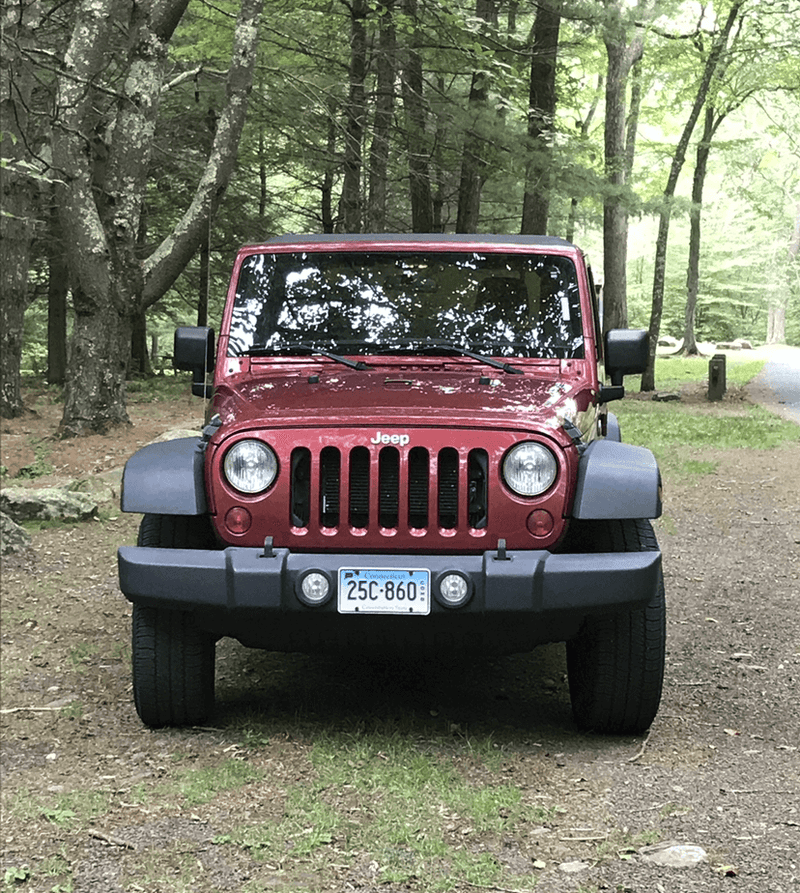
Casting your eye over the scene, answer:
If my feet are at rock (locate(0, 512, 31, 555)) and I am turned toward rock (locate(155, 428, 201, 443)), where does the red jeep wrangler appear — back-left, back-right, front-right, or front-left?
back-right

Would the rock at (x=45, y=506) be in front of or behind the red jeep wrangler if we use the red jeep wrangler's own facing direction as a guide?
behind

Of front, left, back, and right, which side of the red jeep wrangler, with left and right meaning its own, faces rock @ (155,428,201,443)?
back

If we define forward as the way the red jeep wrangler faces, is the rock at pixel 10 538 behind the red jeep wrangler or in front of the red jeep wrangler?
behind

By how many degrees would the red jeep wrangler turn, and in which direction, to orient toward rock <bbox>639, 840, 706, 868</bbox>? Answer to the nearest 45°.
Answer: approximately 45° to its left

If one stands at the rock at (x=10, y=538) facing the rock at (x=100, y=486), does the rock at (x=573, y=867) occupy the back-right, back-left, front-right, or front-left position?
back-right

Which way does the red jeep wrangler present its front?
toward the camera
